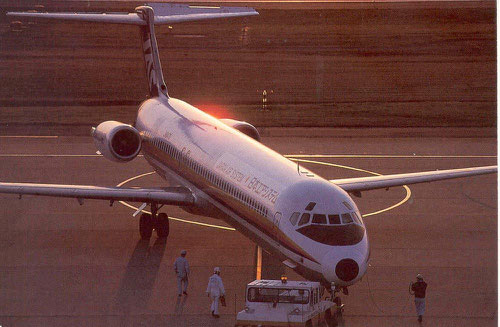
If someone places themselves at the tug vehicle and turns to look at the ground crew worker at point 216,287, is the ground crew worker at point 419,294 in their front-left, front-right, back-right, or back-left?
back-right

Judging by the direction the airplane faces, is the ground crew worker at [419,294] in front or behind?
in front

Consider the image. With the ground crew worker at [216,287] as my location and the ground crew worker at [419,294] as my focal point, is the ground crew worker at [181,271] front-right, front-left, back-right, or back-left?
back-left

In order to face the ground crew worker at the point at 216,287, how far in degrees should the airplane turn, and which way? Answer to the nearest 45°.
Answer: approximately 45° to its right

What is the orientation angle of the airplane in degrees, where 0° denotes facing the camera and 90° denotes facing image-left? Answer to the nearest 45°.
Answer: approximately 315°
